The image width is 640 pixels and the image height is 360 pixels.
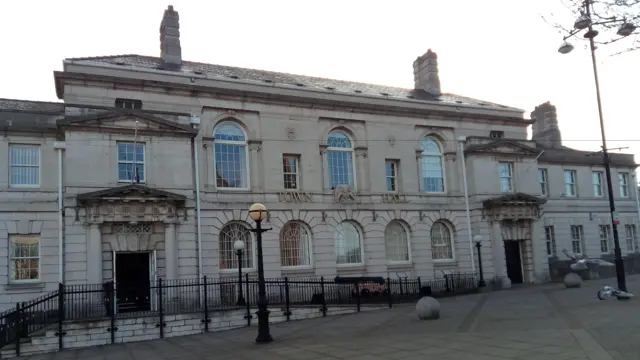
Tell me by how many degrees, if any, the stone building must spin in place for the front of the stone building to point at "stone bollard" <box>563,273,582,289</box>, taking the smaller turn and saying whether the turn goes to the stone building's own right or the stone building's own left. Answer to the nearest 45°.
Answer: approximately 45° to the stone building's own left

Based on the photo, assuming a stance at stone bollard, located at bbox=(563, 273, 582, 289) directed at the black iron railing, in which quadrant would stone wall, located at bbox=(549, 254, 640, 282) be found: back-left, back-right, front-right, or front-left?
back-right

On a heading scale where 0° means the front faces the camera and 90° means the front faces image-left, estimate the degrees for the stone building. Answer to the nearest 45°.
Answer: approximately 315°

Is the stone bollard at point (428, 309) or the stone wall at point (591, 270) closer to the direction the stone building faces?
the stone bollard

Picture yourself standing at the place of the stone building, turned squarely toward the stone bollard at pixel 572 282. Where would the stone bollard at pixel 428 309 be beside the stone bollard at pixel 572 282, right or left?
right

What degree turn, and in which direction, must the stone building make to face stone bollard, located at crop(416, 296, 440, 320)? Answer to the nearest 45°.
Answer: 0° — it already faces it
